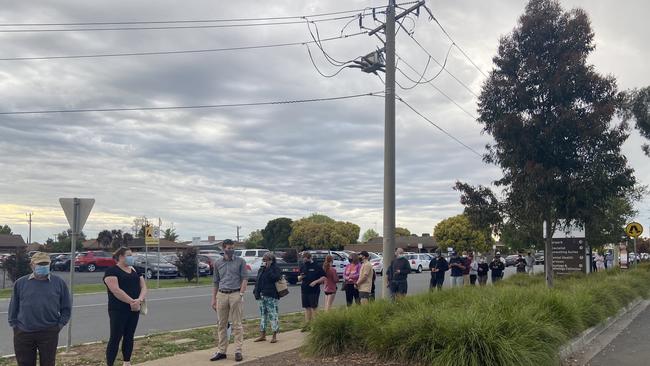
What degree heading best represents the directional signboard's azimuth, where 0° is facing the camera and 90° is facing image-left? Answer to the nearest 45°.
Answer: approximately 0°

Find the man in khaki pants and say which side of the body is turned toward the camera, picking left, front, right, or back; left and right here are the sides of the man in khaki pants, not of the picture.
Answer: front

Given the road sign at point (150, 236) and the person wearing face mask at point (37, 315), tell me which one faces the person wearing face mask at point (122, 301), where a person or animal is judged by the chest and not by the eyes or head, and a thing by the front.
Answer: the road sign

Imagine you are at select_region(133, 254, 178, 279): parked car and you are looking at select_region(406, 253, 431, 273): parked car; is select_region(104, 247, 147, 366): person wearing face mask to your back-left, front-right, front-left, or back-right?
back-right

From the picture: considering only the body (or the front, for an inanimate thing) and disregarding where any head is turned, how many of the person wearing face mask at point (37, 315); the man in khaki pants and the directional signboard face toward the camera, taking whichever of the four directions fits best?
3

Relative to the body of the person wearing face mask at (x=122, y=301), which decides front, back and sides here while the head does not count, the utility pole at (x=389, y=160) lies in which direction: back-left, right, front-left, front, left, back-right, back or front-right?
left

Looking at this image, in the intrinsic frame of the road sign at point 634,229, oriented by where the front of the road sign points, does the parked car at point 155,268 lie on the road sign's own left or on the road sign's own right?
on the road sign's own right

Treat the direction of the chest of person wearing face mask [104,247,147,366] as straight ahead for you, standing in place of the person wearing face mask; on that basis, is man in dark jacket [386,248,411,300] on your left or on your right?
on your left

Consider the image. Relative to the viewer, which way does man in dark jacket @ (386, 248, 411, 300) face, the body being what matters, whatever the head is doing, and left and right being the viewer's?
facing the viewer and to the left of the viewer

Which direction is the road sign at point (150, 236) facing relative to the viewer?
toward the camera

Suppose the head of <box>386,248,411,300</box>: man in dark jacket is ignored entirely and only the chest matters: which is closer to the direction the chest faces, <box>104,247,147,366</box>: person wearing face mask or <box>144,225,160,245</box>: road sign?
the person wearing face mask

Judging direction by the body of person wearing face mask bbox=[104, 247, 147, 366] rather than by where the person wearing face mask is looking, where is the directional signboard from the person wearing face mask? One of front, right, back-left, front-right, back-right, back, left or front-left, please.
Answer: left

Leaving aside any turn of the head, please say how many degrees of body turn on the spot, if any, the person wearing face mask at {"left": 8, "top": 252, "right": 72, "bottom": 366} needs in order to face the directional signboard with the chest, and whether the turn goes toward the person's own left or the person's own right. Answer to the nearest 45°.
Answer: approximately 135° to the person's own left
